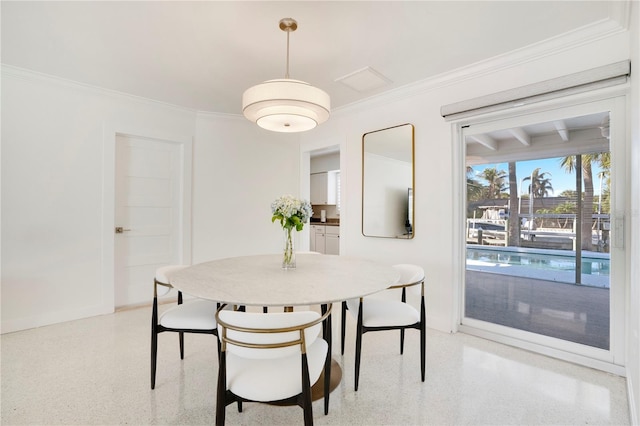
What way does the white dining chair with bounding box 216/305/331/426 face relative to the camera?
away from the camera

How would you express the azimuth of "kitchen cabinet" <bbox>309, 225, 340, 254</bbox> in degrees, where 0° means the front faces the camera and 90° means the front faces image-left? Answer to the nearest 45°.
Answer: approximately 45°

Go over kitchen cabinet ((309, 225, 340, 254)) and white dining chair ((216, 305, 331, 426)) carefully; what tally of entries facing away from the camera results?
1

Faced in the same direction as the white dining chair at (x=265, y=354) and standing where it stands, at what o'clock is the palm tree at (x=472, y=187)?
The palm tree is roughly at 2 o'clock from the white dining chair.

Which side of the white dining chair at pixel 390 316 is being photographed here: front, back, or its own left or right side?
left

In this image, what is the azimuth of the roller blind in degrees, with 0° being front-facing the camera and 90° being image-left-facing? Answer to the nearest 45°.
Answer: approximately 45°

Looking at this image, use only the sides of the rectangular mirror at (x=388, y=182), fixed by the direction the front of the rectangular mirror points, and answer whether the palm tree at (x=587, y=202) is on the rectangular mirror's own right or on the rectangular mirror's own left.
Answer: on the rectangular mirror's own left

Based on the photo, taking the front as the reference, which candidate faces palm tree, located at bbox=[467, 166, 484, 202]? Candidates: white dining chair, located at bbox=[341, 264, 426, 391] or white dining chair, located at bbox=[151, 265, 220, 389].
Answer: white dining chair, located at bbox=[151, 265, 220, 389]

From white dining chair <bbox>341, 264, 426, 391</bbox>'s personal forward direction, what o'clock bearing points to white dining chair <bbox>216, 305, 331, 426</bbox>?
white dining chair <bbox>216, 305, 331, 426</bbox> is roughly at 10 o'clock from white dining chair <bbox>341, 264, 426, 391</bbox>.

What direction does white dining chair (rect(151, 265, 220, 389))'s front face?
to the viewer's right

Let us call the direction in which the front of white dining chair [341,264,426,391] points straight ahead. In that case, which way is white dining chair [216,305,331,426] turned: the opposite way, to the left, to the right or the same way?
to the right

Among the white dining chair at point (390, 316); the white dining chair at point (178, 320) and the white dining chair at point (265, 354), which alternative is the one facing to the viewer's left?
the white dining chair at point (390, 316)
